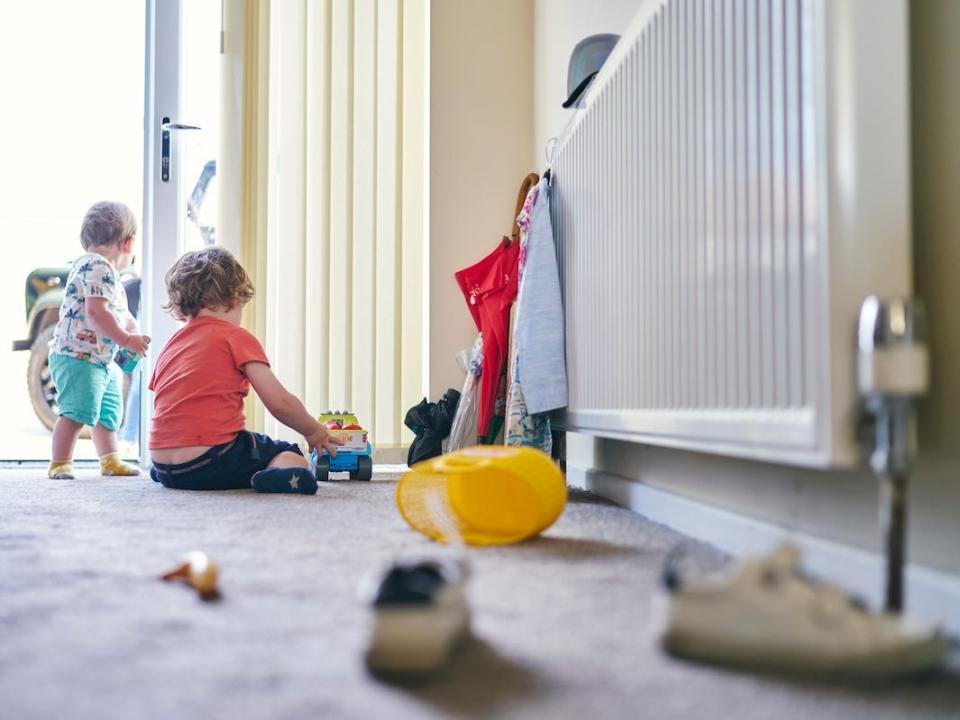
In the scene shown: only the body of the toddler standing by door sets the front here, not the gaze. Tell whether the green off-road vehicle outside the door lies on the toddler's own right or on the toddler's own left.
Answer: on the toddler's own left

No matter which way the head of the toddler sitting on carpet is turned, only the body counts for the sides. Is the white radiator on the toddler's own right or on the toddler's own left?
on the toddler's own right

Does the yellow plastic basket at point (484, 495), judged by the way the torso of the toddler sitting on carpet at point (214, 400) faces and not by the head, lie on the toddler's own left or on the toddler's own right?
on the toddler's own right

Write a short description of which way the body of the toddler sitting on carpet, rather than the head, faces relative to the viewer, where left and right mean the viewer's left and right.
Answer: facing away from the viewer and to the right of the viewer

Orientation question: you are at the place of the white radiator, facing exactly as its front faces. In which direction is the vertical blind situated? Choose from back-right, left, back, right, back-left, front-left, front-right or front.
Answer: right

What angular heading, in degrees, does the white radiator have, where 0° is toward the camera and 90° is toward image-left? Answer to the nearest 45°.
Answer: approximately 45°

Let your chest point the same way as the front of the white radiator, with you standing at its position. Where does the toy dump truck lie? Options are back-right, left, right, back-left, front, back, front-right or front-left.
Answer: right
